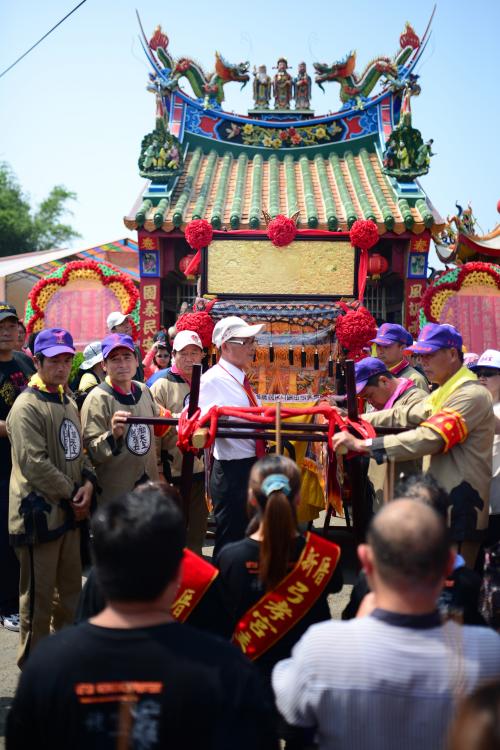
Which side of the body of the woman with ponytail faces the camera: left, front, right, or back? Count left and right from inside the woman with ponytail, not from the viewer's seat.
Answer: back

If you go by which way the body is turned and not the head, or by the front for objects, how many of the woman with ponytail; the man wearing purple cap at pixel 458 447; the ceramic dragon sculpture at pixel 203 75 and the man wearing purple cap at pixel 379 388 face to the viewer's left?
2

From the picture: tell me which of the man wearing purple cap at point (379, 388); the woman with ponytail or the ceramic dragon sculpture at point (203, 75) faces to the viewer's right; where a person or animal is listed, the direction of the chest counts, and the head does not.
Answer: the ceramic dragon sculpture

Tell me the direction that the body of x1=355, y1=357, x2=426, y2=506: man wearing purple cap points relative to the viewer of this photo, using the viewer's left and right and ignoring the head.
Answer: facing to the left of the viewer

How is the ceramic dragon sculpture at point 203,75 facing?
to the viewer's right

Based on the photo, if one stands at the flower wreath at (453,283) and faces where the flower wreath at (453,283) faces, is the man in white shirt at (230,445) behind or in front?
in front

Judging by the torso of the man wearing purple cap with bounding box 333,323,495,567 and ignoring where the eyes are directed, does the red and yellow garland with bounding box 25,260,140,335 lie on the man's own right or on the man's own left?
on the man's own right

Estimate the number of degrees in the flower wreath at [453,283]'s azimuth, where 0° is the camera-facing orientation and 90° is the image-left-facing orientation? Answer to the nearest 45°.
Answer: approximately 0°

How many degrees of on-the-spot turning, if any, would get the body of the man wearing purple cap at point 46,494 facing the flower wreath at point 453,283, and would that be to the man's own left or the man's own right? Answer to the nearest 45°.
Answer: approximately 90° to the man's own left

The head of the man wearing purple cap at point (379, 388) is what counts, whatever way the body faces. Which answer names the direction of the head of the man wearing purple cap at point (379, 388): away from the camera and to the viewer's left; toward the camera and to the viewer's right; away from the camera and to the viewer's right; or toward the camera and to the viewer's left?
toward the camera and to the viewer's left

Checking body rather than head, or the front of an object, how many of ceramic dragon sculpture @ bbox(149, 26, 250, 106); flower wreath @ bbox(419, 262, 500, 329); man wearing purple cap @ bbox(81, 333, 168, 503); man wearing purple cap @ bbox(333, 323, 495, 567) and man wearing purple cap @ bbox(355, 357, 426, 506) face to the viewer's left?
2

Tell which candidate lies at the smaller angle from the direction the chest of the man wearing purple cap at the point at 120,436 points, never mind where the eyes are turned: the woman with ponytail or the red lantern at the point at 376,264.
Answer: the woman with ponytail
